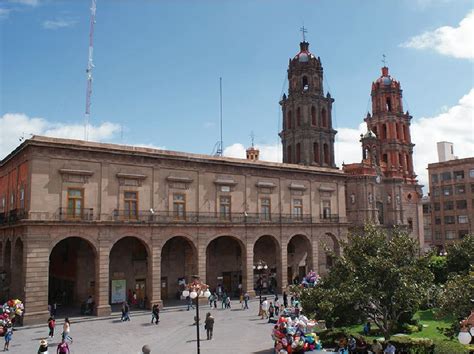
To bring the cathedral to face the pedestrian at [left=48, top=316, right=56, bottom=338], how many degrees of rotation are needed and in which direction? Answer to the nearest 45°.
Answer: approximately 45° to its right

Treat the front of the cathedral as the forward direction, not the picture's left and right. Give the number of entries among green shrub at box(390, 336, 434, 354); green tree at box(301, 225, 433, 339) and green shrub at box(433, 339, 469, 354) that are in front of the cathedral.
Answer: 3

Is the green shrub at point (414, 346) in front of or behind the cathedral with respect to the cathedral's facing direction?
in front
